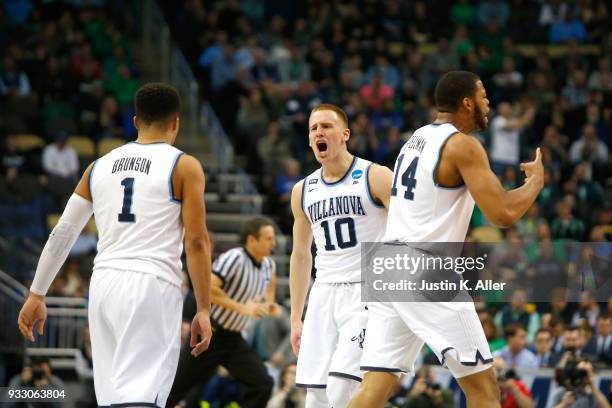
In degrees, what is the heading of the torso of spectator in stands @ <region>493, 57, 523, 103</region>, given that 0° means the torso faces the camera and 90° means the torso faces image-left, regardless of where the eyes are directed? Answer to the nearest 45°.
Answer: approximately 0°

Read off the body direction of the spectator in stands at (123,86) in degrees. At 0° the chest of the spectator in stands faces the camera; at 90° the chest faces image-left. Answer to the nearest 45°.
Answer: approximately 0°

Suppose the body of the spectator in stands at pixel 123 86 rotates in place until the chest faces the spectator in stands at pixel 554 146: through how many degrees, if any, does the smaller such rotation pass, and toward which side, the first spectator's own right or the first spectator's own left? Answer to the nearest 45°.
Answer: approximately 90° to the first spectator's own left

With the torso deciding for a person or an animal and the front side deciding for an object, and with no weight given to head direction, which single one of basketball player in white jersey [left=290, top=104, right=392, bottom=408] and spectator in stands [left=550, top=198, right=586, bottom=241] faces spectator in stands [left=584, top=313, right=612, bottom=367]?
spectator in stands [left=550, top=198, right=586, bottom=241]

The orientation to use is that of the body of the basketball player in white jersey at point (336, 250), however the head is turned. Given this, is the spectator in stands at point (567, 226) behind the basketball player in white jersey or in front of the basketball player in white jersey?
behind

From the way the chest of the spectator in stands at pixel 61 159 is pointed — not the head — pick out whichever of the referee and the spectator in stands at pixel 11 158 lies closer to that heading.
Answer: the referee
